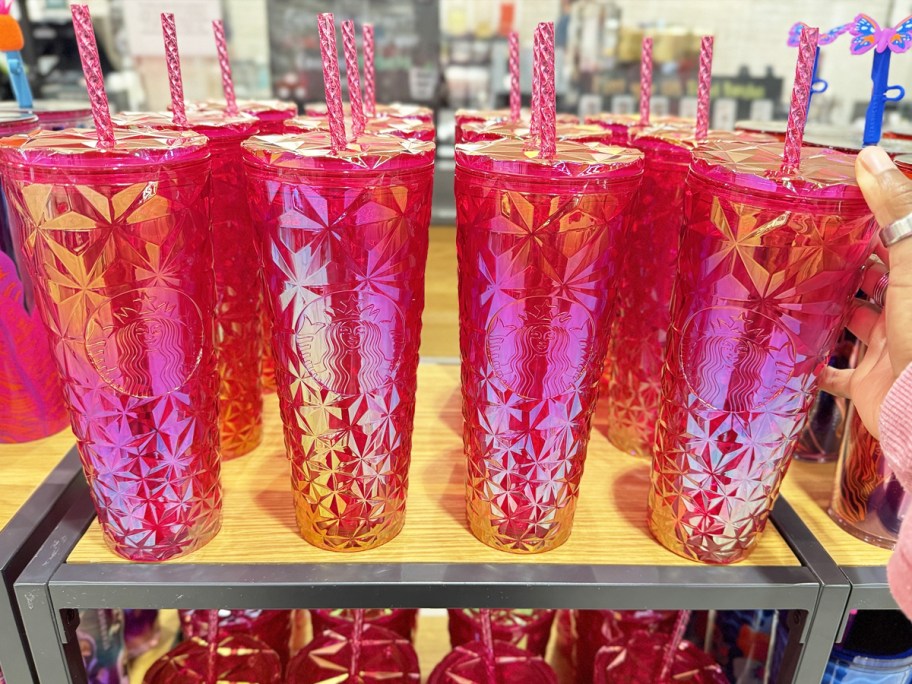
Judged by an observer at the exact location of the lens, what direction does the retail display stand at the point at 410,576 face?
facing the viewer
